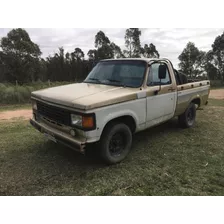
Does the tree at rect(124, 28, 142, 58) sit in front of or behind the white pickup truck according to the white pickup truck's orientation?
behind

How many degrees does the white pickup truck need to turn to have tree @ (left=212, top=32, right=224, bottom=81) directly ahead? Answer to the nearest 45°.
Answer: approximately 180°

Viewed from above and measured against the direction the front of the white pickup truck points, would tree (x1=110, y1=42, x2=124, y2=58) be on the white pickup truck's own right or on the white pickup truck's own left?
on the white pickup truck's own right

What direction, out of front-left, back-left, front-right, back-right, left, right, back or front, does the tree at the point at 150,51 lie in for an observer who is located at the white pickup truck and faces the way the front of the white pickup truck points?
back-right

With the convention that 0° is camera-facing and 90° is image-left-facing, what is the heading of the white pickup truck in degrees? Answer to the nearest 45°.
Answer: approximately 45°

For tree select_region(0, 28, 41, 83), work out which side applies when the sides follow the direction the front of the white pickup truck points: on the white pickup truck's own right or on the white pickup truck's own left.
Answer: on the white pickup truck's own right

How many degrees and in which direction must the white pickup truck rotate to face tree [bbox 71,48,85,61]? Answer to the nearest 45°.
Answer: approximately 135° to its right

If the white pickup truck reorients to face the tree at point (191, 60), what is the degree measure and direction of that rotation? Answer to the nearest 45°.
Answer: approximately 135° to its right

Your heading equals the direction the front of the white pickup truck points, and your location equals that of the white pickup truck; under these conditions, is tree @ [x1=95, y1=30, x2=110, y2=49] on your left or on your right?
on your right

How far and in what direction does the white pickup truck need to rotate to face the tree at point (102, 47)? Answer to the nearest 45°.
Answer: approximately 135° to its right
